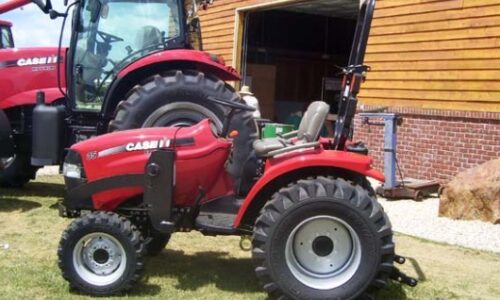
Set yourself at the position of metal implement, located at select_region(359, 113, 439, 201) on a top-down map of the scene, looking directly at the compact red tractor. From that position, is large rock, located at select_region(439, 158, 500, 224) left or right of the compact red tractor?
left

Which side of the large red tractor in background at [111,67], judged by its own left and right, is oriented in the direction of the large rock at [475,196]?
back

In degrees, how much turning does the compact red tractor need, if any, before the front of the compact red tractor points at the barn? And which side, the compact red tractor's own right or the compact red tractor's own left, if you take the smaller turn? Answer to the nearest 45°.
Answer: approximately 135° to the compact red tractor's own right

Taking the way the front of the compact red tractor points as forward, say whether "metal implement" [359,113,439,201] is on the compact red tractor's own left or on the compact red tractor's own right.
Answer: on the compact red tractor's own right

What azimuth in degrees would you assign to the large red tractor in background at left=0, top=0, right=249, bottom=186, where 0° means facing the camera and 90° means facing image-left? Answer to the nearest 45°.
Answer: approximately 90°

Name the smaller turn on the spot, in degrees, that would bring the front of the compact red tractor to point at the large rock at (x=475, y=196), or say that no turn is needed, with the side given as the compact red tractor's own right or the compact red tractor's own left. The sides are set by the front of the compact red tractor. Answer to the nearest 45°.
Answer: approximately 135° to the compact red tractor's own right

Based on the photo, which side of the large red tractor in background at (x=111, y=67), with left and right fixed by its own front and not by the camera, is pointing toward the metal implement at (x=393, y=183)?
back

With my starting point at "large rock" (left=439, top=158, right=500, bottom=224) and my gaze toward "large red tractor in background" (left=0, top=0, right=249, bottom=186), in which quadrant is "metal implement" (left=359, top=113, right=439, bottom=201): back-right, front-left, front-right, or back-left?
front-right

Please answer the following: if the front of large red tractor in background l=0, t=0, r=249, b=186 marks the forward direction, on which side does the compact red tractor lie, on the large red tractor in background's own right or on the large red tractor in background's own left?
on the large red tractor in background's own left

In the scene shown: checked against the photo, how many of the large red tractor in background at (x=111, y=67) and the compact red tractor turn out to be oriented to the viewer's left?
2

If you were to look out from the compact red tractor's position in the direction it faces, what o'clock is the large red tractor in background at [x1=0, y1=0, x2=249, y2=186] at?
The large red tractor in background is roughly at 2 o'clock from the compact red tractor.

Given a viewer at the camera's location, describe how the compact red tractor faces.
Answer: facing to the left of the viewer
